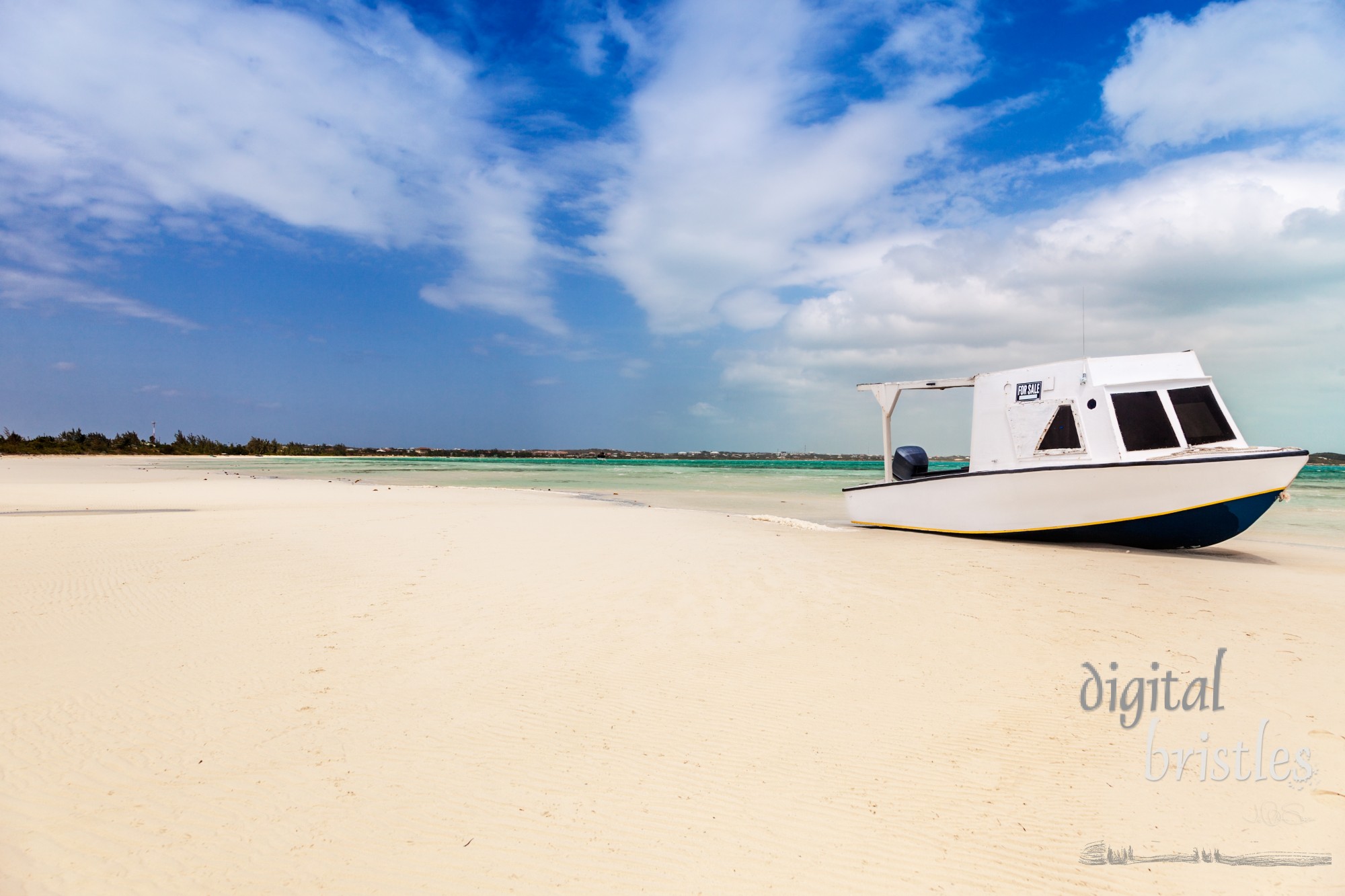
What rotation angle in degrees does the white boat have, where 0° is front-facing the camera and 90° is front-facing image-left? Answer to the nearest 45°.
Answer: approximately 315°
